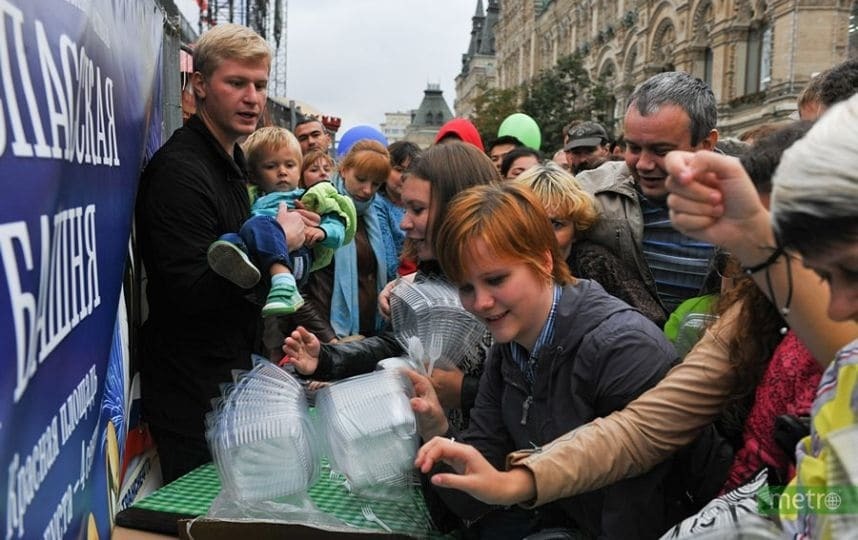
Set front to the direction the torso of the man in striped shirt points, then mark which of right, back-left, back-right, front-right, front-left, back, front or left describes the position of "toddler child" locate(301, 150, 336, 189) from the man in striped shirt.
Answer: right

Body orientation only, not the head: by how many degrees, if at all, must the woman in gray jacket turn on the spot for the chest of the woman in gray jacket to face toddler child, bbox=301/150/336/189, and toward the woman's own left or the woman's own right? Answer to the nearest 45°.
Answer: approximately 90° to the woman's own right

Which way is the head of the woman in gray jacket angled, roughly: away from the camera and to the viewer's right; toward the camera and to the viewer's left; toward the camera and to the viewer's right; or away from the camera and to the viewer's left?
toward the camera and to the viewer's left

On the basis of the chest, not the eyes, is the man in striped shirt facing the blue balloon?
no

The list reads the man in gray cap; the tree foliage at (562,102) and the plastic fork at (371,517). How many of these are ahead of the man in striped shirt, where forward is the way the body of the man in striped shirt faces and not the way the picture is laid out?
1

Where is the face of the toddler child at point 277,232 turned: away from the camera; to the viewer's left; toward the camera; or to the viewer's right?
toward the camera

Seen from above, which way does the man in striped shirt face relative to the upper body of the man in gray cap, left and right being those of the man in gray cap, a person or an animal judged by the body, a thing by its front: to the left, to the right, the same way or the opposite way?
the same way

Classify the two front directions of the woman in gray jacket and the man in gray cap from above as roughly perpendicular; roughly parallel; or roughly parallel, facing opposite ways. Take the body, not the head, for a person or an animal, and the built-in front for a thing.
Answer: roughly parallel

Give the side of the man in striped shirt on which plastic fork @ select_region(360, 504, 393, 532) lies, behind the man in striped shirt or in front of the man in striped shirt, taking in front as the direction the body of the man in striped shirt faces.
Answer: in front

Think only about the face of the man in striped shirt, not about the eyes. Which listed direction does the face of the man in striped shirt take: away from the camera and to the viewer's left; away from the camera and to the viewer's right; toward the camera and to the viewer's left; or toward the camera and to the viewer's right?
toward the camera and to the viewer's left

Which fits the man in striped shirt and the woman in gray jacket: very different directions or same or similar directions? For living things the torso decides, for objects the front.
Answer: same or similar directions

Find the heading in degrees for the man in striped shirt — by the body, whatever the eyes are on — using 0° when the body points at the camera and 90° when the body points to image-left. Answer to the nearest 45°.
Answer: approximately 45°

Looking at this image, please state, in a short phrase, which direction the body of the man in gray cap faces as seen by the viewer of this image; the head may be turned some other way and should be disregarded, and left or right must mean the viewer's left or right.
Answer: facing the viewer and to the left of the viewer

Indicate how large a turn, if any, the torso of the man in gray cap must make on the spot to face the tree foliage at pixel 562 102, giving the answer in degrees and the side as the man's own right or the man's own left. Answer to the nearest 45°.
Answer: approximately 135° to the man's own right

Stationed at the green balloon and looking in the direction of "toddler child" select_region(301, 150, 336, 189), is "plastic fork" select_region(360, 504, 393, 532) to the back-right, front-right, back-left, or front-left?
front-left

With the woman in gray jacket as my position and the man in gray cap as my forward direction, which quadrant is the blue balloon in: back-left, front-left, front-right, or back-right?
front-left
